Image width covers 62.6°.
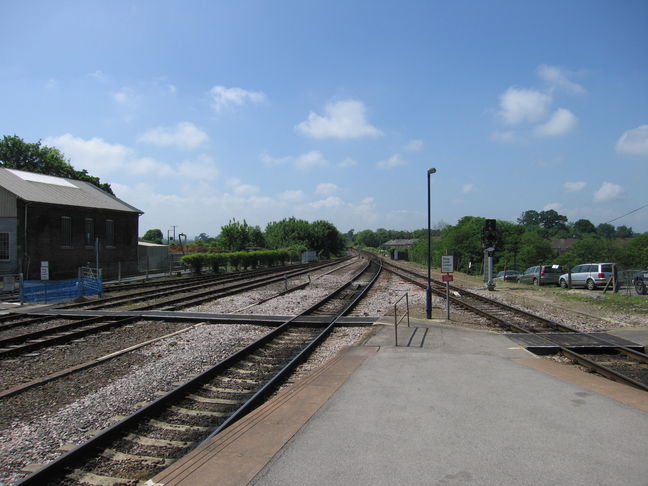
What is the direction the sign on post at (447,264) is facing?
toward the camera

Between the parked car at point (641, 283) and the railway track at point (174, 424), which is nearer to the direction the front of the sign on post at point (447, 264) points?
the railway track

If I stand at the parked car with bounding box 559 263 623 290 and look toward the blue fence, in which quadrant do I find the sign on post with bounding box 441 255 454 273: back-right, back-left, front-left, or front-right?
front-left

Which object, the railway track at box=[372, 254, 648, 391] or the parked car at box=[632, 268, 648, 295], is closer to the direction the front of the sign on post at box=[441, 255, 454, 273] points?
the railway track

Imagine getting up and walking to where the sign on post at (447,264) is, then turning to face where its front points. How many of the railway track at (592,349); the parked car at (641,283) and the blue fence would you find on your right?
1

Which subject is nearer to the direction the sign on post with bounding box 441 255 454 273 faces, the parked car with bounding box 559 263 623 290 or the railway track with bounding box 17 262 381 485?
the railway track

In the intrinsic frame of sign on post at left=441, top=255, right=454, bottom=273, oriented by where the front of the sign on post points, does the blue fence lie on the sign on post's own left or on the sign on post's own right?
on the sign on post's own right

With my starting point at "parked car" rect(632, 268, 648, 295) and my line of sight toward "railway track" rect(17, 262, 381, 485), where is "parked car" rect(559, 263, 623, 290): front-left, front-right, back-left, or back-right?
back-right

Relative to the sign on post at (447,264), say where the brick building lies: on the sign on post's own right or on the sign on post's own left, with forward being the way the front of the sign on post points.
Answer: on the sign on post's own right

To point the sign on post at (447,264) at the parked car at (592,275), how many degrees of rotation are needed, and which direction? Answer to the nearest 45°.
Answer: approximately 135° to its left

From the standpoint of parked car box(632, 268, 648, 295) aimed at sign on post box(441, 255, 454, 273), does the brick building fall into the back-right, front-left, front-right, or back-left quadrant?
front-right

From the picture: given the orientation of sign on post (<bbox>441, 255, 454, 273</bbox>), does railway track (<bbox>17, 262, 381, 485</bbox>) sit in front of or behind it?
in front

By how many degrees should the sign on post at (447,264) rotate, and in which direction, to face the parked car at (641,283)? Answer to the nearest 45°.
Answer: approximately 135° to its left
